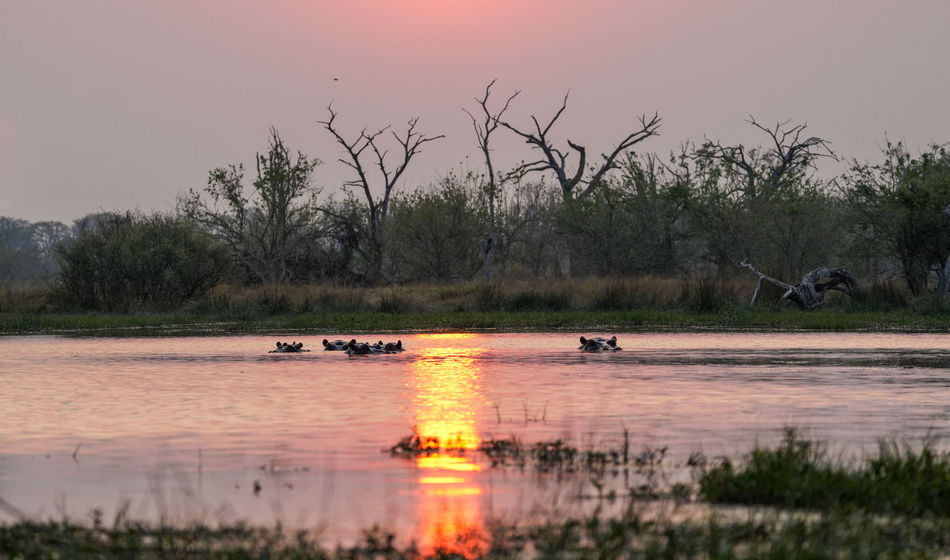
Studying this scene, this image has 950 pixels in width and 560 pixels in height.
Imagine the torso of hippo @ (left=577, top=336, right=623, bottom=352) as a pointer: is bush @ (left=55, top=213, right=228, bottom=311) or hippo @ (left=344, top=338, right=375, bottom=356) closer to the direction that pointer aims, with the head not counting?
the hippo

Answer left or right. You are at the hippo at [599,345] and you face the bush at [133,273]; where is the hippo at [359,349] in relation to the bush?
left

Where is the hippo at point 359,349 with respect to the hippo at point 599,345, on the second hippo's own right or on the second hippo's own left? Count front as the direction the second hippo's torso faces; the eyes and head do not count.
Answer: on the second hippo's own right

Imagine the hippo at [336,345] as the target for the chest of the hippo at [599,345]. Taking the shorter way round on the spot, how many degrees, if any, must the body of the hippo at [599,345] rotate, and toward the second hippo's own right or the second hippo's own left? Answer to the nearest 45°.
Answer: approximately 90° to the second hippo's own right

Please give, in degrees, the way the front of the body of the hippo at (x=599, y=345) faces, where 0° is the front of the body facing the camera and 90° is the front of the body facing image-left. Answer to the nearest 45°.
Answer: approximately 0°

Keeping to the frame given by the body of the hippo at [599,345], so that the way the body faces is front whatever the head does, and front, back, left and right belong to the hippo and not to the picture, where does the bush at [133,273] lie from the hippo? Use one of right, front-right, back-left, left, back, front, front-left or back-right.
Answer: back-right

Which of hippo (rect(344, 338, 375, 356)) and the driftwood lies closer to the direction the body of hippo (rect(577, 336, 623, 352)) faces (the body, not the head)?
the hippo
